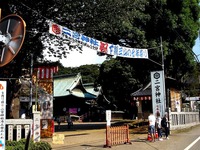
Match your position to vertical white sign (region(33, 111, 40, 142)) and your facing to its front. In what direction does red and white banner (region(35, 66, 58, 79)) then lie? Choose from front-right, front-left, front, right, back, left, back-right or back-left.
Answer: back

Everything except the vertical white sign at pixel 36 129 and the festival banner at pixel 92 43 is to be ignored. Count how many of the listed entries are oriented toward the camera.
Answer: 2

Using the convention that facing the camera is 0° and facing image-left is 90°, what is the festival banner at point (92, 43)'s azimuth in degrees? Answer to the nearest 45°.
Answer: approximately 0°

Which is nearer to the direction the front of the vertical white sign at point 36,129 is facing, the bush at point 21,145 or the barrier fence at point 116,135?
the bush

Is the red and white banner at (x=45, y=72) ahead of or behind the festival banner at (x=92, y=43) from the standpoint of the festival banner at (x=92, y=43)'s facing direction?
behind

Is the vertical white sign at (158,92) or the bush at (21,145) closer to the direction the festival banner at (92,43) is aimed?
the bush
